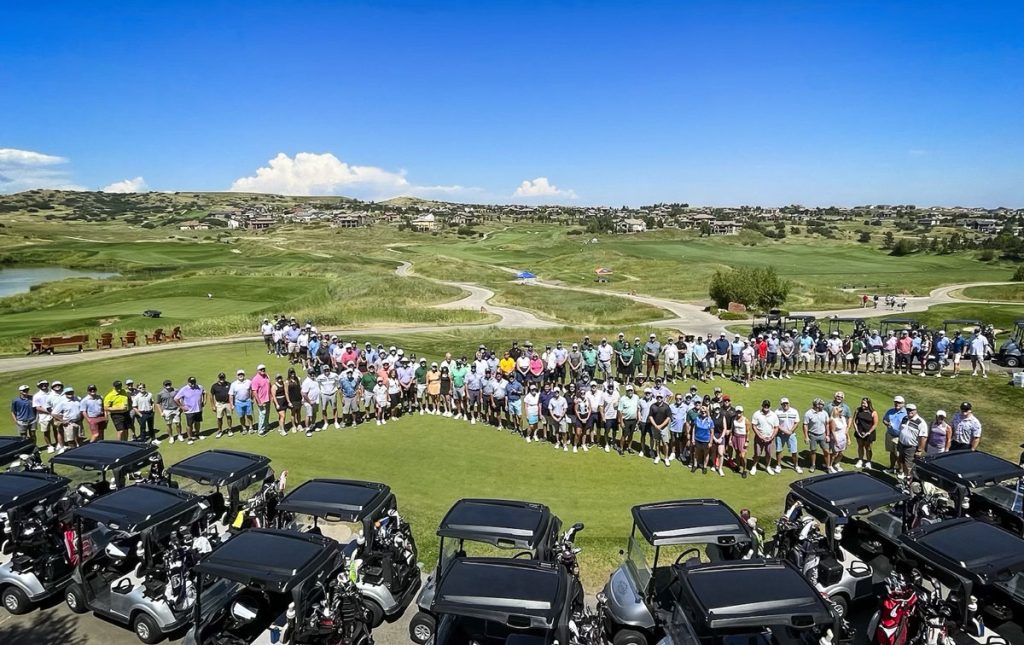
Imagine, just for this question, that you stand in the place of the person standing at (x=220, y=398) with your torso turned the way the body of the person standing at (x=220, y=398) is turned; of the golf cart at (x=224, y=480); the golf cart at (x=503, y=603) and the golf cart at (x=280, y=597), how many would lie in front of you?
3

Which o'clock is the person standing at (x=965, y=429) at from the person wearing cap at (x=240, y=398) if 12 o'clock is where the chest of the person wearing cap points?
The person standing is roughly at 10 o'clock from the person wearing cap.

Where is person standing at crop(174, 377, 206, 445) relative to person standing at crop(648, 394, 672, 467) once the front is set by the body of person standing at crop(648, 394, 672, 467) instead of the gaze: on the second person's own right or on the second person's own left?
on the second person's own right

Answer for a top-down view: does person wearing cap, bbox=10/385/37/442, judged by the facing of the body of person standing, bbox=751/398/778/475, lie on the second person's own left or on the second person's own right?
on the second person's own right

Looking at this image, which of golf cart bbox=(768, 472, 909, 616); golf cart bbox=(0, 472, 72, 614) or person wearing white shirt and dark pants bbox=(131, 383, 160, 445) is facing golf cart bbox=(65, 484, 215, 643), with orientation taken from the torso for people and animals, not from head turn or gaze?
the person wearing white shirt and dark pants

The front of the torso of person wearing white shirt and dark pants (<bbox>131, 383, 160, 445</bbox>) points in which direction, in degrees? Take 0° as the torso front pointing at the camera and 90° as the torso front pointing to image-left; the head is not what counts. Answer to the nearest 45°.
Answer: approximately 0°

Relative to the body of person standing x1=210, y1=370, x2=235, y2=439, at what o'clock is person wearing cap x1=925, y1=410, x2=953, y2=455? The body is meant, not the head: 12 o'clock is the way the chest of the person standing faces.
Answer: The person wearing cap is roughly at 10 o'clock from the person standing.

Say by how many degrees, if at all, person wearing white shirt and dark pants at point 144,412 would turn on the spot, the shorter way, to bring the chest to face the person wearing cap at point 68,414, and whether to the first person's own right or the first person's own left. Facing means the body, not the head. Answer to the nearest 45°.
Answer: approximately 90° to the first person's own right
